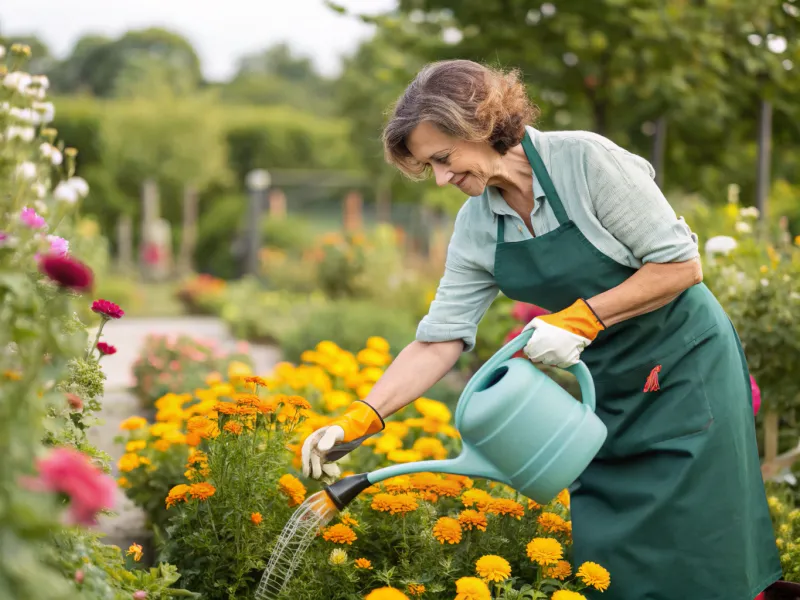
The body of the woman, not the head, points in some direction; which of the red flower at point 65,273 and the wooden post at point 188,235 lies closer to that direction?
the red flower

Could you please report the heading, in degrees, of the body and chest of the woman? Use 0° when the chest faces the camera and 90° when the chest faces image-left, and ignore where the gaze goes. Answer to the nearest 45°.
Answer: approximately 45°

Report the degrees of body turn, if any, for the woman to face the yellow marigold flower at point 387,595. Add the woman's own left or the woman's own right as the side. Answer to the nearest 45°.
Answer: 0° — they already face it

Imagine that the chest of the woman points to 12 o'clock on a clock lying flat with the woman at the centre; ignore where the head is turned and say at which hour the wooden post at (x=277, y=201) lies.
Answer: The wooden post is roughly at 4 o'clock from the woman.

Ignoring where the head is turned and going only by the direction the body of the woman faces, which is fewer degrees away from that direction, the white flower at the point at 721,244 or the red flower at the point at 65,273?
the red flower

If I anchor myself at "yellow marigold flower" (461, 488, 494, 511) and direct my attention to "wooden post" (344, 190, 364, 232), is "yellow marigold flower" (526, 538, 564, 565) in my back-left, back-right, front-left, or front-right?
back-right

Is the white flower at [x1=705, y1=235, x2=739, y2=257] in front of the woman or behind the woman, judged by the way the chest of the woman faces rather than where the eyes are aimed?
behind

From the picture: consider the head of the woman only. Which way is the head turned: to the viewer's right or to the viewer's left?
to the viewer's left
